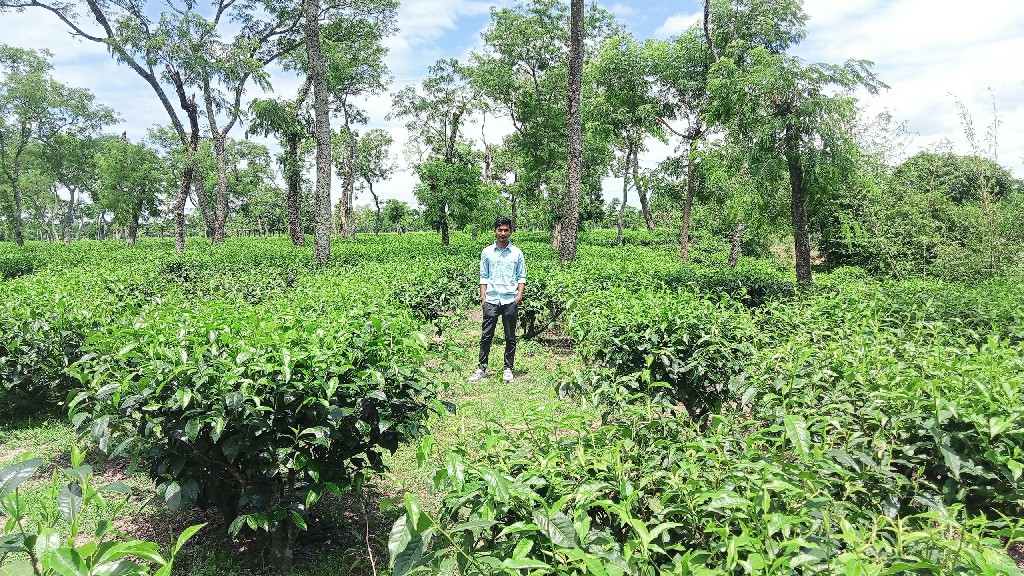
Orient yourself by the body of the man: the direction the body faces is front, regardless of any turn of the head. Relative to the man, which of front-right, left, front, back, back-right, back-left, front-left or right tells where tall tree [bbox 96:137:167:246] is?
back-right

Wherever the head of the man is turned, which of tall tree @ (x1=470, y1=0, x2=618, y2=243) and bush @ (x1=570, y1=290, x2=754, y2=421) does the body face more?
the bush

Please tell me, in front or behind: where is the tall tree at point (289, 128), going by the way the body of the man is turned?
behind

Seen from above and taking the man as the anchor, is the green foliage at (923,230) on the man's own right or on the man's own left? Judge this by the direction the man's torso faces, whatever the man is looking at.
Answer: on the man's own left

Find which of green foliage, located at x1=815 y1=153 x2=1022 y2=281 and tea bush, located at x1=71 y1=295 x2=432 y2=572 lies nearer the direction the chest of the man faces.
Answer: the tea bush

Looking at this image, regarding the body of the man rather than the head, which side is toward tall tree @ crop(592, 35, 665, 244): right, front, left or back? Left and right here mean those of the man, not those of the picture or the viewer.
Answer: back

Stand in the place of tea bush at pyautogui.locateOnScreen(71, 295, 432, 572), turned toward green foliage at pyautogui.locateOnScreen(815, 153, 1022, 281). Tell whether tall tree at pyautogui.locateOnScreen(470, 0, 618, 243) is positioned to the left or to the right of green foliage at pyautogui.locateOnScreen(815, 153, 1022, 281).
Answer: left

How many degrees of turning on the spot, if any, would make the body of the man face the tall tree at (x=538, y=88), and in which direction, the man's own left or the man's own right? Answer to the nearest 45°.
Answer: approximately 180°

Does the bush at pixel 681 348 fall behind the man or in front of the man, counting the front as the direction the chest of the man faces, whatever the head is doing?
in front

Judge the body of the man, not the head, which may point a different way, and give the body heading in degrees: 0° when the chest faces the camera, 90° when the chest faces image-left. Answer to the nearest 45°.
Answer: approximately 0°

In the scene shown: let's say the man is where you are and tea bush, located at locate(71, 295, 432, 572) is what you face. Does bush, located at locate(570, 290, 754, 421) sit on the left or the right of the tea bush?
left

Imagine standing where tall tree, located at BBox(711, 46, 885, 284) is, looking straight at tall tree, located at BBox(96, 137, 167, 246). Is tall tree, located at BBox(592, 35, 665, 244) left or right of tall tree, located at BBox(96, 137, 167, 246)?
right
